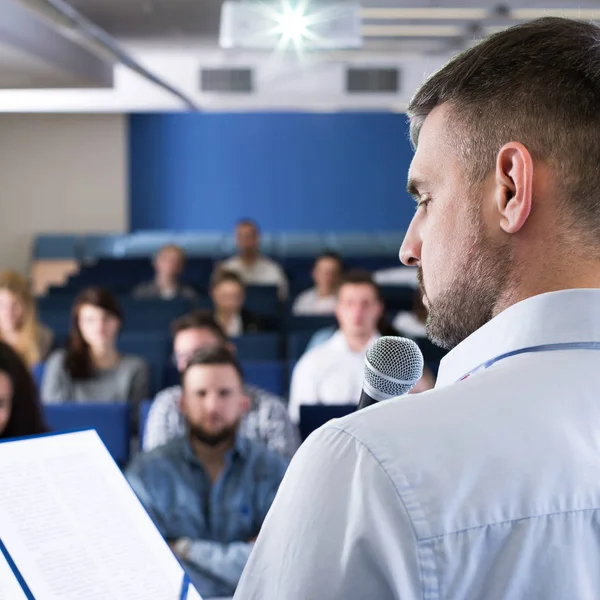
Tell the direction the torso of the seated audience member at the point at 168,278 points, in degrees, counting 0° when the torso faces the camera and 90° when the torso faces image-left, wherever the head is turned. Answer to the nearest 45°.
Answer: approximately 0°

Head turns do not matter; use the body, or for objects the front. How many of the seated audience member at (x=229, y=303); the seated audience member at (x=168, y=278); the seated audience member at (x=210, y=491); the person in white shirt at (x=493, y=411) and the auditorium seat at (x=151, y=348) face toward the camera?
4

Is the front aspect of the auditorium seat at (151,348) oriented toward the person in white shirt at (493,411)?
yes

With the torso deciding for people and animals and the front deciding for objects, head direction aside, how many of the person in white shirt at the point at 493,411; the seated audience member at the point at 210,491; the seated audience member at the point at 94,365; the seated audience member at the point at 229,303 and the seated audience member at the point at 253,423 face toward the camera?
4

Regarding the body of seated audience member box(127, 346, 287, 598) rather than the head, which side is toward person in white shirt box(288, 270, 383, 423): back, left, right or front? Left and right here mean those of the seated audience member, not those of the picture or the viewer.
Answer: back

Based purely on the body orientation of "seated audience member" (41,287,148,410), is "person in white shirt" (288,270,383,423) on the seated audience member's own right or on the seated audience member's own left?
on the seated audience member's own left

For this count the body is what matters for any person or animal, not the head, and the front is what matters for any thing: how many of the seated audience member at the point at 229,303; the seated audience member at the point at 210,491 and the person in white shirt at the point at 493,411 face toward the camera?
2

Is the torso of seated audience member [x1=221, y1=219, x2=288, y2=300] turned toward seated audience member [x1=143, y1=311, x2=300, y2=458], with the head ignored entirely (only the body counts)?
yes
